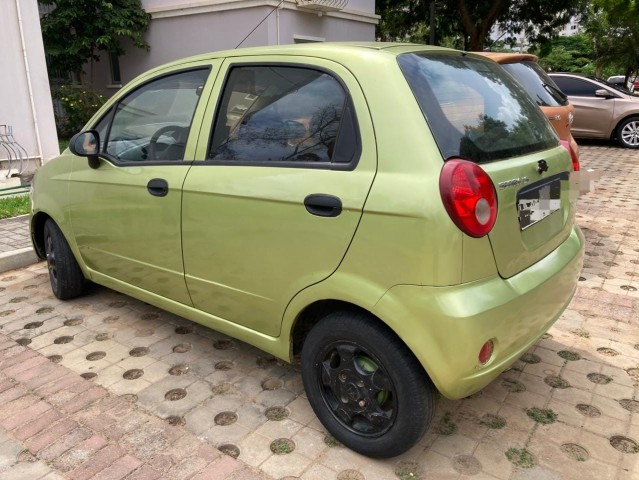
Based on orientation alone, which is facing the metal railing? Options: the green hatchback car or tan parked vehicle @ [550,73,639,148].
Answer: the green hatchback car

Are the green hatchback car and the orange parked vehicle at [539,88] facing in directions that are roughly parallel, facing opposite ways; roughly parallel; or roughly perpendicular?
roughly parallel

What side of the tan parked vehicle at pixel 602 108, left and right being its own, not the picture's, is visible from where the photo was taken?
right

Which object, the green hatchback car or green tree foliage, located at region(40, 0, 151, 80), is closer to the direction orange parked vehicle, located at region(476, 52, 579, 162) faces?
the green tree foliage

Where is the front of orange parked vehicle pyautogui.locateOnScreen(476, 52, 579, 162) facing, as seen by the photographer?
facing away from the viewer and to the left of the viewer

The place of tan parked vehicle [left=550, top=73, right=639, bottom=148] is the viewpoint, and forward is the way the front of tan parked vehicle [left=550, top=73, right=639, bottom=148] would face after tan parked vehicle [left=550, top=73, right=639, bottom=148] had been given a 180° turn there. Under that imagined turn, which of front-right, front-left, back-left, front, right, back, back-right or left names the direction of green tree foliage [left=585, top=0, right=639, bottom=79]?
right

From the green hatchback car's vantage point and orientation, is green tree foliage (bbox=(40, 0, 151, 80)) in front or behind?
in front

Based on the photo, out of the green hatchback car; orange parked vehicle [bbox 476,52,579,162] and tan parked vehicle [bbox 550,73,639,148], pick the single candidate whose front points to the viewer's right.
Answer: tan parked vehicle [bbox 550,73,639,148]

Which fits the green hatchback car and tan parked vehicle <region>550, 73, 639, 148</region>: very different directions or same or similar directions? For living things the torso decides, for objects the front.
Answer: very different directions

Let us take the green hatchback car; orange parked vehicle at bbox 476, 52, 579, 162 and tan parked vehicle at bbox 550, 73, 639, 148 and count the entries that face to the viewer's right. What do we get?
1

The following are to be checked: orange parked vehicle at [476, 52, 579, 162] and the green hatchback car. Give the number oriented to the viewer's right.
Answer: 0

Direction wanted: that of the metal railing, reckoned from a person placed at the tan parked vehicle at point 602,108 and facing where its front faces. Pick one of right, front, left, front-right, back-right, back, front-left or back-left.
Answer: back-right

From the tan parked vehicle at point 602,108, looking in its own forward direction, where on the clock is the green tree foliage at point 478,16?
The green tree foliage is roughly at 8 o'clock from the tan parked vehicle.

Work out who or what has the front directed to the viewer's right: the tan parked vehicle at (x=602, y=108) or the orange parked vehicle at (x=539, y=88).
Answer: the tan parked vehicle at (x=602, y=108)

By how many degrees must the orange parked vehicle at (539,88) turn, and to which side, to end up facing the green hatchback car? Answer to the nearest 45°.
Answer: approximately 135° to its left

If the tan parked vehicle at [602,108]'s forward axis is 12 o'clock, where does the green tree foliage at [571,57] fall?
The green tree foliage is roughly at 9 o'clock from the tan parked vehicle.

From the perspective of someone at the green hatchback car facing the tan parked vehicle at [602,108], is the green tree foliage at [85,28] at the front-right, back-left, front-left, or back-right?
front-left
